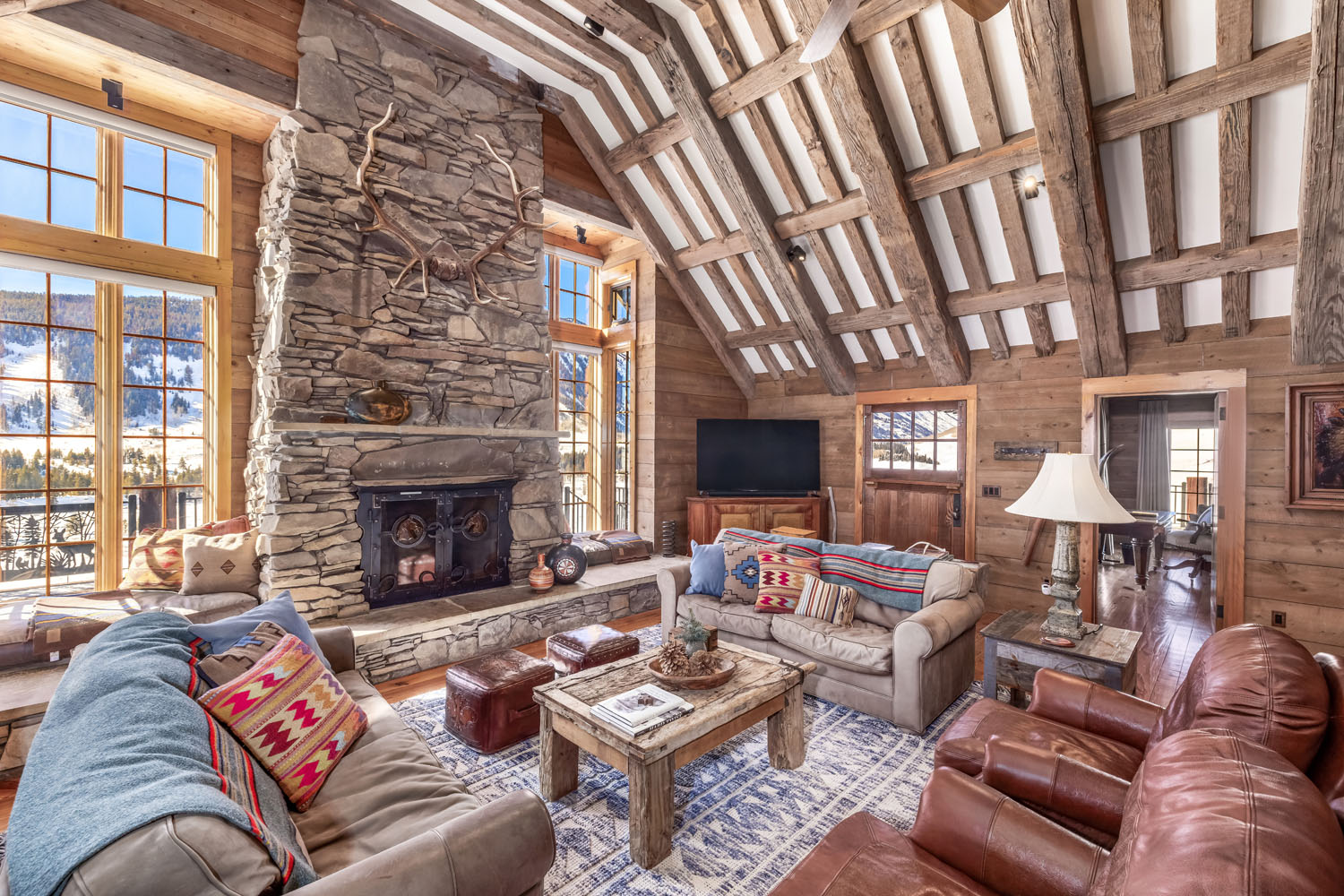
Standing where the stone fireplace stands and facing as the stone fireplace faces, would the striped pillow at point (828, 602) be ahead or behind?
ahead

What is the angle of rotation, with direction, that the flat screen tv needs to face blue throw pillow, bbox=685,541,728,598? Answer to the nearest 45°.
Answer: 0° — it already faces it

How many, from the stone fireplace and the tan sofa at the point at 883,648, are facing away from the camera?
0

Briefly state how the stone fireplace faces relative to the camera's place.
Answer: facing the viewer and to the right of the viewer

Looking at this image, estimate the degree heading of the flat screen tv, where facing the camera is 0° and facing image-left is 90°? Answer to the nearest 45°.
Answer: approximately 0°

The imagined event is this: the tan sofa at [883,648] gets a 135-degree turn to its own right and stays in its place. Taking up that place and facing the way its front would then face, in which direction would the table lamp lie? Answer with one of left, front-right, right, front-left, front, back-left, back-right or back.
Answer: right

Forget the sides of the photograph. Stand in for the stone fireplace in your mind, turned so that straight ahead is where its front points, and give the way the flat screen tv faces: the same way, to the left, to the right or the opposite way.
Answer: to the right

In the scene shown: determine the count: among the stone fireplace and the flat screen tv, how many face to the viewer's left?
0

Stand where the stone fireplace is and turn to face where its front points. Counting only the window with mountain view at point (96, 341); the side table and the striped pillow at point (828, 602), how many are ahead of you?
2

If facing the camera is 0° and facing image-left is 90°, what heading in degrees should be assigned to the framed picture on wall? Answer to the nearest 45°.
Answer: approximately 45°

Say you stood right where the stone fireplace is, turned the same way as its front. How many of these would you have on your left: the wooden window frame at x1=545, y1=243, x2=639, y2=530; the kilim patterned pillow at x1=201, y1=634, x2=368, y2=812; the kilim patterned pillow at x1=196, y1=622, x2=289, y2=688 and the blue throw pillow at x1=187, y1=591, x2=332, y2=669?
1

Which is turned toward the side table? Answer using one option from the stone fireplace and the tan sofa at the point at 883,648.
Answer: the stone fireplace

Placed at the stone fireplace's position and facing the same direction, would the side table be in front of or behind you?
in front

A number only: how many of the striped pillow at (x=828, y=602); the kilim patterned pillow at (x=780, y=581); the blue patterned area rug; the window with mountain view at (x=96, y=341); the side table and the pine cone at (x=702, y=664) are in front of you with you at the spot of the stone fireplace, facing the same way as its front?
5

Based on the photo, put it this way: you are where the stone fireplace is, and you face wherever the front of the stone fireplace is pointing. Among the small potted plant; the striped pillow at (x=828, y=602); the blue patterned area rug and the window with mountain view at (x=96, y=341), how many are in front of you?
3

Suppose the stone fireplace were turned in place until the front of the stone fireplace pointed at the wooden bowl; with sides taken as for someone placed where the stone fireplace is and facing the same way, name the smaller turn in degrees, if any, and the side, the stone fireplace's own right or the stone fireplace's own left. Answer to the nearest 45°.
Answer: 0° — it already faces it
